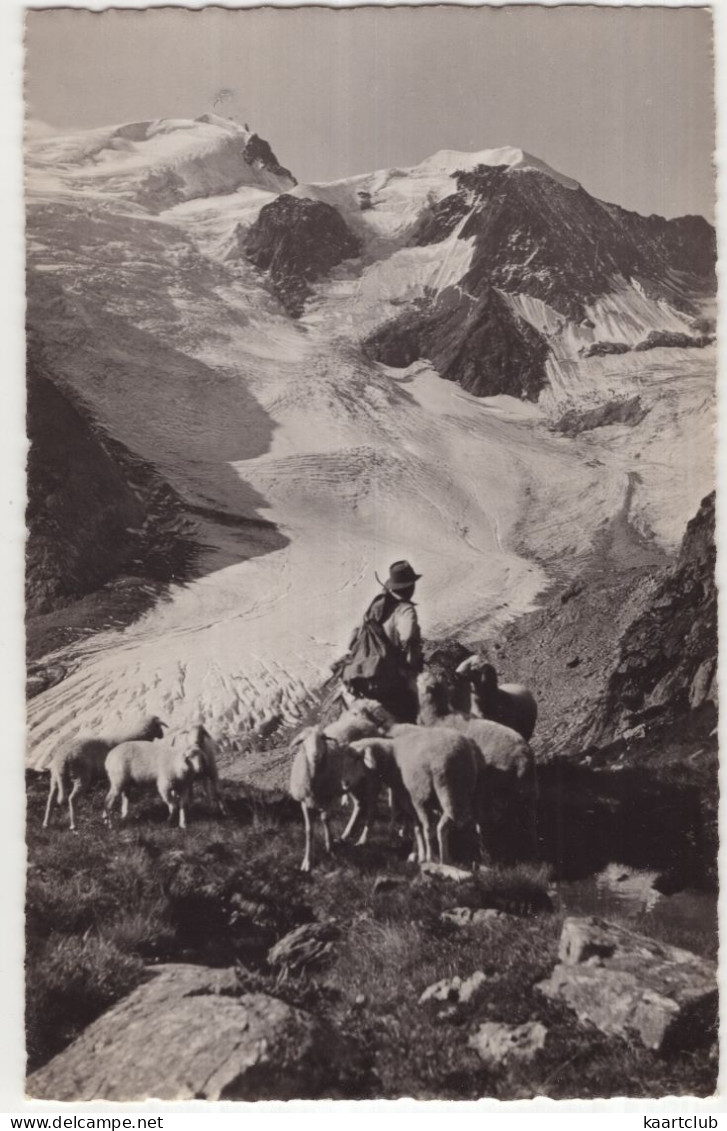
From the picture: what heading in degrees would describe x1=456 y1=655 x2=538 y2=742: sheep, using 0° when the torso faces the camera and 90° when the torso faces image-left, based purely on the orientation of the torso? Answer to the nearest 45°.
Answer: approximately 90°

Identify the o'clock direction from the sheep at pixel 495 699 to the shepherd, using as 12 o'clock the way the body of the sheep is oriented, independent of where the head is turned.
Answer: The shepherd is roughly at 12 o'clock from the sheep.
